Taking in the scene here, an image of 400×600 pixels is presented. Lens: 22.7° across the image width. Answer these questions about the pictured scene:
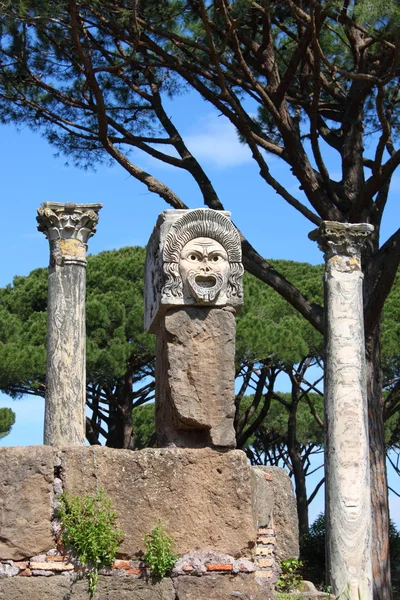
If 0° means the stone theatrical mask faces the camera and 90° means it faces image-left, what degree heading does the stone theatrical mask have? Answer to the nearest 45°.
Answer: approximately 0°
